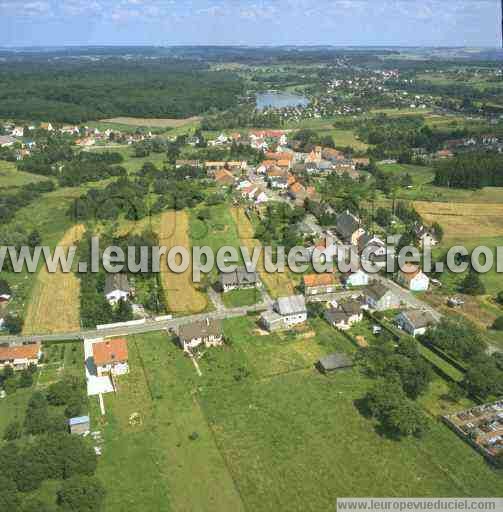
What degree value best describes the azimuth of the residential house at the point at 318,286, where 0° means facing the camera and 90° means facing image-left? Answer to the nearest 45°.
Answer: approximately 0°

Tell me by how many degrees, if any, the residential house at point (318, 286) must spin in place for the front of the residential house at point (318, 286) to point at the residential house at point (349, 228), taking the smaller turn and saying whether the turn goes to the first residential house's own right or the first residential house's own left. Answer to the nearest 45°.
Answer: approximately 180°

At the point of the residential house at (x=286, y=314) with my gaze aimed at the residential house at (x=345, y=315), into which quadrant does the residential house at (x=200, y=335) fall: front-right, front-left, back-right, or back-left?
back-right

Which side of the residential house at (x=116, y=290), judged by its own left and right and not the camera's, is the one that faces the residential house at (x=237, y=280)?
left

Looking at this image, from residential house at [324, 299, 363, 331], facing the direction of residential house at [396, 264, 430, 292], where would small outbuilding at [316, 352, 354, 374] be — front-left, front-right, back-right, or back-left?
back-right

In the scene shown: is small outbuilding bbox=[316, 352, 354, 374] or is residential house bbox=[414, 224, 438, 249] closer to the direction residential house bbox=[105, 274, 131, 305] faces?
the small outbuilding

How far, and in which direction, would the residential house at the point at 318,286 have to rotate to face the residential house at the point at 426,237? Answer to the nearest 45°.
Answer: approximately 135° to its left

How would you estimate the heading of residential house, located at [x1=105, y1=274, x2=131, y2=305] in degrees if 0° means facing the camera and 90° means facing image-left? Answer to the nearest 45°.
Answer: approximately 0°

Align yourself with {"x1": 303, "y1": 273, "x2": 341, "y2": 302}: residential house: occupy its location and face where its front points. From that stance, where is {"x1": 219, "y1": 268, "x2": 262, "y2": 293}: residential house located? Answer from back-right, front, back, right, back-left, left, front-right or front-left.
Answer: right

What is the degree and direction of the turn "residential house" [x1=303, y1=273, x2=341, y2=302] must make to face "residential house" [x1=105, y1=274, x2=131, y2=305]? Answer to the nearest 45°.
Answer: approximately 90° to its right

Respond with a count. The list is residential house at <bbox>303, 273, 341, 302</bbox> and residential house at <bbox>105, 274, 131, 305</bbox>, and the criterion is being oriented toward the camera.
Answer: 2
